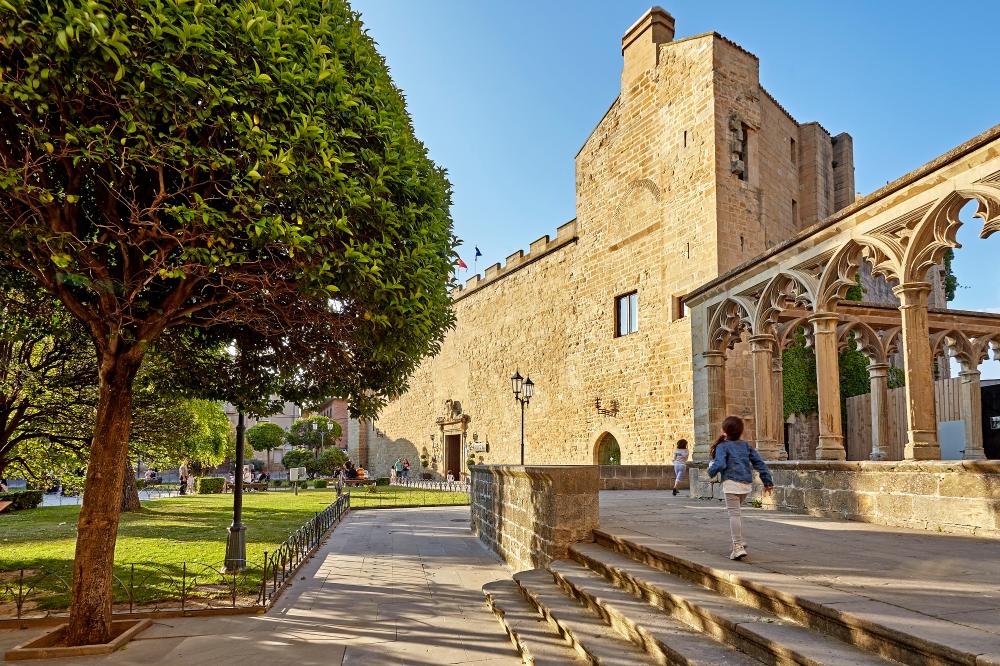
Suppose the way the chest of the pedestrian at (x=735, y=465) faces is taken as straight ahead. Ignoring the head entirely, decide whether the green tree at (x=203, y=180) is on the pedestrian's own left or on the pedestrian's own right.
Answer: on the pedestrian's own left

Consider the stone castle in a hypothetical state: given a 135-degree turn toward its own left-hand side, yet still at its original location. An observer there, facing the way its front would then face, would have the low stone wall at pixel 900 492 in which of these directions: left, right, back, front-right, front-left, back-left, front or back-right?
right

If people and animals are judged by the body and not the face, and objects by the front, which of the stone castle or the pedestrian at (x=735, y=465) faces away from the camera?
the pedestrian

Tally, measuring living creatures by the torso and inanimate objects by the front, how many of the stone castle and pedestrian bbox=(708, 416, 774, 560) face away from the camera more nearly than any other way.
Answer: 1

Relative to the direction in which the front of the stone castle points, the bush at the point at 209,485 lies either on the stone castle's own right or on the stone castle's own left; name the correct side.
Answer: on the stone castle's own right

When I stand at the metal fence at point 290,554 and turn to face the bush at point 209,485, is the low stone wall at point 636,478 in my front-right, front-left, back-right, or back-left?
front-right

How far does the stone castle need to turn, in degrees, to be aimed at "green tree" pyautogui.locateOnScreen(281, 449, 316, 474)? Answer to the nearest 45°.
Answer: approximately 90° to its right

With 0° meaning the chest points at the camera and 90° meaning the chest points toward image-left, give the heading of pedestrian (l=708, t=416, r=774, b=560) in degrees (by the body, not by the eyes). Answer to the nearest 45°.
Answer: approximately 180°

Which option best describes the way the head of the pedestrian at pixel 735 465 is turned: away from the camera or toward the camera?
away from the camera

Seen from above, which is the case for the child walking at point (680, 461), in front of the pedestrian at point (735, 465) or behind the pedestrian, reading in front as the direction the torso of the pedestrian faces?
in front

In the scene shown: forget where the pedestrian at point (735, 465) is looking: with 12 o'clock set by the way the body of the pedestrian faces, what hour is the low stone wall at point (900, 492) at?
The low stone wall is roughly at 1 o'clock from the pedestrian.

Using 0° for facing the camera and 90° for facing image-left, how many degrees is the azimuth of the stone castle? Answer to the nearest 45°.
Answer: approximately 45°

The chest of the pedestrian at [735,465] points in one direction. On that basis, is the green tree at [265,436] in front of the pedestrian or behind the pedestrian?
in front
